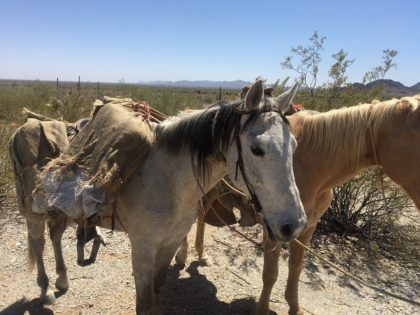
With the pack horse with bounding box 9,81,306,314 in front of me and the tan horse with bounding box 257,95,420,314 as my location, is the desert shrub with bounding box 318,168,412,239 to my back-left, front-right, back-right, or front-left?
back-right

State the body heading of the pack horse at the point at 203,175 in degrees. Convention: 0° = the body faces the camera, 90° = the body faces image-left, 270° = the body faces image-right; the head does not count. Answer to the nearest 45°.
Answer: approximately 315°

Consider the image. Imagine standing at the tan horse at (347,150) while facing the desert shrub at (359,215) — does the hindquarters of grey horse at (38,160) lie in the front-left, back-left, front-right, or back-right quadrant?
back-left

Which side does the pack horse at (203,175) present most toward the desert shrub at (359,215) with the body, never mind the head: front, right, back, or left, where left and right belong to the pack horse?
left
